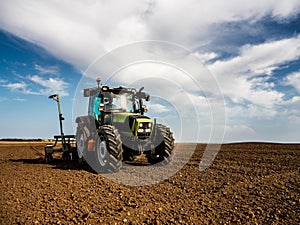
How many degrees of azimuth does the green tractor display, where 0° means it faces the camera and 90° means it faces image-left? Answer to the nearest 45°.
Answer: approximately 315°
